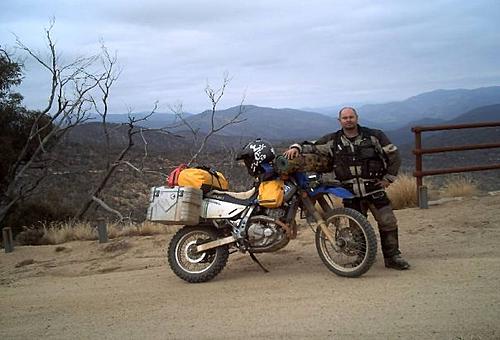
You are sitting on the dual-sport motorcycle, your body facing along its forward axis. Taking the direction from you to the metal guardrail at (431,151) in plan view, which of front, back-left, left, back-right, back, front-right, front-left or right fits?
front-left

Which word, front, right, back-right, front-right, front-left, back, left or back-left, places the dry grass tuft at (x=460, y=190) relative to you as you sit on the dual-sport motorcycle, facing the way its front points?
front-left

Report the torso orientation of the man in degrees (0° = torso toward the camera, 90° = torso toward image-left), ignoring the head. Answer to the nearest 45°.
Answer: approximately 0°

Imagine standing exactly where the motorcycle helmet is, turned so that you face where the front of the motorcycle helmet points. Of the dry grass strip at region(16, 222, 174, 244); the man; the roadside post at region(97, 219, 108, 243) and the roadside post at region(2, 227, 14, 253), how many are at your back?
1

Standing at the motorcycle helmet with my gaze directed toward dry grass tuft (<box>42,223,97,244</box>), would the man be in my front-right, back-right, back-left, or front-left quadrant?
back-right

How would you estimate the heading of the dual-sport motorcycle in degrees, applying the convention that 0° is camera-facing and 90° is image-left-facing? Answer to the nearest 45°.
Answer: approximately 270°

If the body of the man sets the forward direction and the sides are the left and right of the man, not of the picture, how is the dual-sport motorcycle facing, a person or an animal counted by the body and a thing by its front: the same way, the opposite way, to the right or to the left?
to the left

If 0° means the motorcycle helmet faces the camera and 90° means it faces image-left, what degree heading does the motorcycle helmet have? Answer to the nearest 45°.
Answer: approximately 90°

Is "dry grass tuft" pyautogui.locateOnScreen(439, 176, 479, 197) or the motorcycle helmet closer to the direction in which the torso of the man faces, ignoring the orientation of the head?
the motorcycle helmet

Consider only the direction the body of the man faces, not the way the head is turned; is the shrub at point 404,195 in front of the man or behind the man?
behind
